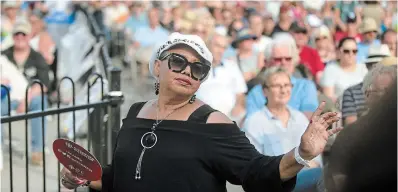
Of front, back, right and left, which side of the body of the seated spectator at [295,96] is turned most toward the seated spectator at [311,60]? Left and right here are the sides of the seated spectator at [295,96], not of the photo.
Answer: back

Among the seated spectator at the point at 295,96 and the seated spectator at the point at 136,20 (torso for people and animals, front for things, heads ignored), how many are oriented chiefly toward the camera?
2

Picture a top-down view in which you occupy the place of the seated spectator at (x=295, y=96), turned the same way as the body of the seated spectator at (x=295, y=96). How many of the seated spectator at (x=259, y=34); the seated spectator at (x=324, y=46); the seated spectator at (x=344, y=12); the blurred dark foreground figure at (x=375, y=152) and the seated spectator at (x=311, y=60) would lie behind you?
4

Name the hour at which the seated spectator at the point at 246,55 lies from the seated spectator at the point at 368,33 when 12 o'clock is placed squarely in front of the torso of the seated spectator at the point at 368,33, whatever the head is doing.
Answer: the seated spectator at the point at 246,55 is roughly at 2 o'clock from the seated spectator at the point at 368,33.

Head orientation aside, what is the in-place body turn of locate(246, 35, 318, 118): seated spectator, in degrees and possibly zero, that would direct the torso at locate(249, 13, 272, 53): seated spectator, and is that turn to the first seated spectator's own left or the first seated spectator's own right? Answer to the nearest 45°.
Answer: approximately 180°

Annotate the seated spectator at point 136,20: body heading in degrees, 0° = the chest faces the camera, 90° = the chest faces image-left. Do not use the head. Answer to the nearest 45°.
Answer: approximately 0°

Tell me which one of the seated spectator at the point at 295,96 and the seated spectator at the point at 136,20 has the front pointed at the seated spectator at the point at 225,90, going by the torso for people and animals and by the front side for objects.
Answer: the seated spectator at the point at 136,20
